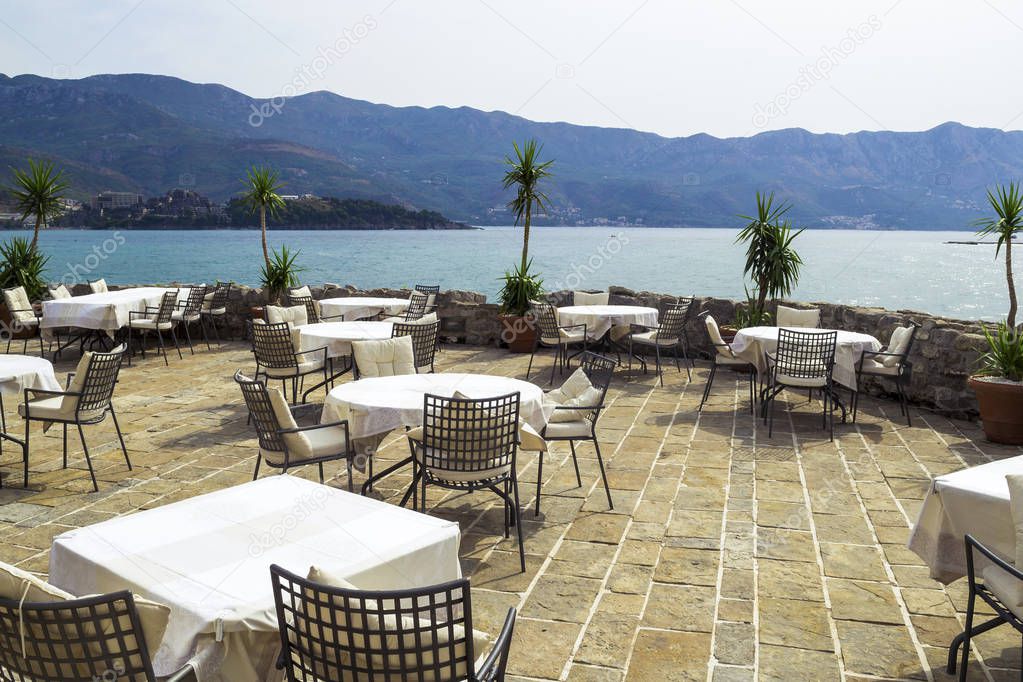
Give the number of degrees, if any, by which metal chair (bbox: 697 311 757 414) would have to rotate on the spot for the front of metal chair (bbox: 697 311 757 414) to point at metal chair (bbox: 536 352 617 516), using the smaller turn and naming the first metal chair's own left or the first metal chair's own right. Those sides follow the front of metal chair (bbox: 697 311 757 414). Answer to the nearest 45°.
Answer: approximately 90° to the first metal chair's own right

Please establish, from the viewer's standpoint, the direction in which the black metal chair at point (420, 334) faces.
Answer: facing away from the viewer and to the left of the viewer

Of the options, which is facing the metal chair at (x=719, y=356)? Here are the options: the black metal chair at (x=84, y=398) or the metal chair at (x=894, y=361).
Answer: the metal chair at (x=894, y=361)

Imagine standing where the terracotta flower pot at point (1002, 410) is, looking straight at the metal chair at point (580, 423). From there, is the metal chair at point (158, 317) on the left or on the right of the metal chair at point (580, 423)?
right

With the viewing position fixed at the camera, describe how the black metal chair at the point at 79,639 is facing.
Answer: facing away from the viewer and to the right of the viewer

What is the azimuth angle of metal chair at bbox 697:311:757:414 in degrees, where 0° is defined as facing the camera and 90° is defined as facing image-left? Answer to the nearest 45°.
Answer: approximately 270°

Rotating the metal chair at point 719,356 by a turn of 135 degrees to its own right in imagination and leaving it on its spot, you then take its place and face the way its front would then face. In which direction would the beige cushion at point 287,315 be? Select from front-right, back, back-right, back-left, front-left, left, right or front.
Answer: front-right

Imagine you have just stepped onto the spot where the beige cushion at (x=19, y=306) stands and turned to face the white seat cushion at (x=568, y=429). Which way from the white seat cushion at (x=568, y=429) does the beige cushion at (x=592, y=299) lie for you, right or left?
left

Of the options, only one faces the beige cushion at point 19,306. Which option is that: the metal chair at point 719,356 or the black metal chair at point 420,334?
the black metal chair

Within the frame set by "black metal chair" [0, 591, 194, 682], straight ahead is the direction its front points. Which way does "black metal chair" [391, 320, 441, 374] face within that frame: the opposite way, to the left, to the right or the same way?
to the left

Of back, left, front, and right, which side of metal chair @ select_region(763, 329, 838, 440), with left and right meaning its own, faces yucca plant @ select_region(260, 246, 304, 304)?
left

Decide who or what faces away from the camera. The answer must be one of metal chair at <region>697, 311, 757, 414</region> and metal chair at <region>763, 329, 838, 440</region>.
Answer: metal chair at <region>763, 329, 838, 440</region>

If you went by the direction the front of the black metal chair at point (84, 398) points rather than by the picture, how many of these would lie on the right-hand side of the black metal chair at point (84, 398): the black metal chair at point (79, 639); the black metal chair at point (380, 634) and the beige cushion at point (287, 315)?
1

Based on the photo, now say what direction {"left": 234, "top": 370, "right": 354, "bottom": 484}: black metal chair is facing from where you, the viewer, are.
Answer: facing away from the viewer and to the right of the viewer

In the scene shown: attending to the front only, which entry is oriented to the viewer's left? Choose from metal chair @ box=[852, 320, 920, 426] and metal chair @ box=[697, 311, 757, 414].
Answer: metal chair @ box=[852, 320, 920, 426]

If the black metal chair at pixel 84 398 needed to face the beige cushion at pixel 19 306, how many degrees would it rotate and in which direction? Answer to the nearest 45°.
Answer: approximately 45° to its right

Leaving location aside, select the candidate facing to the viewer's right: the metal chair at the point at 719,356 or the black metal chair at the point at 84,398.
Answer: the metal chair

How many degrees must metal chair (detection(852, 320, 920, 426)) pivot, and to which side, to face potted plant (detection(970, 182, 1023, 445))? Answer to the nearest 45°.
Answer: approximately 135° to its left

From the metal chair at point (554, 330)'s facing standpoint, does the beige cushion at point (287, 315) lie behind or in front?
behind
